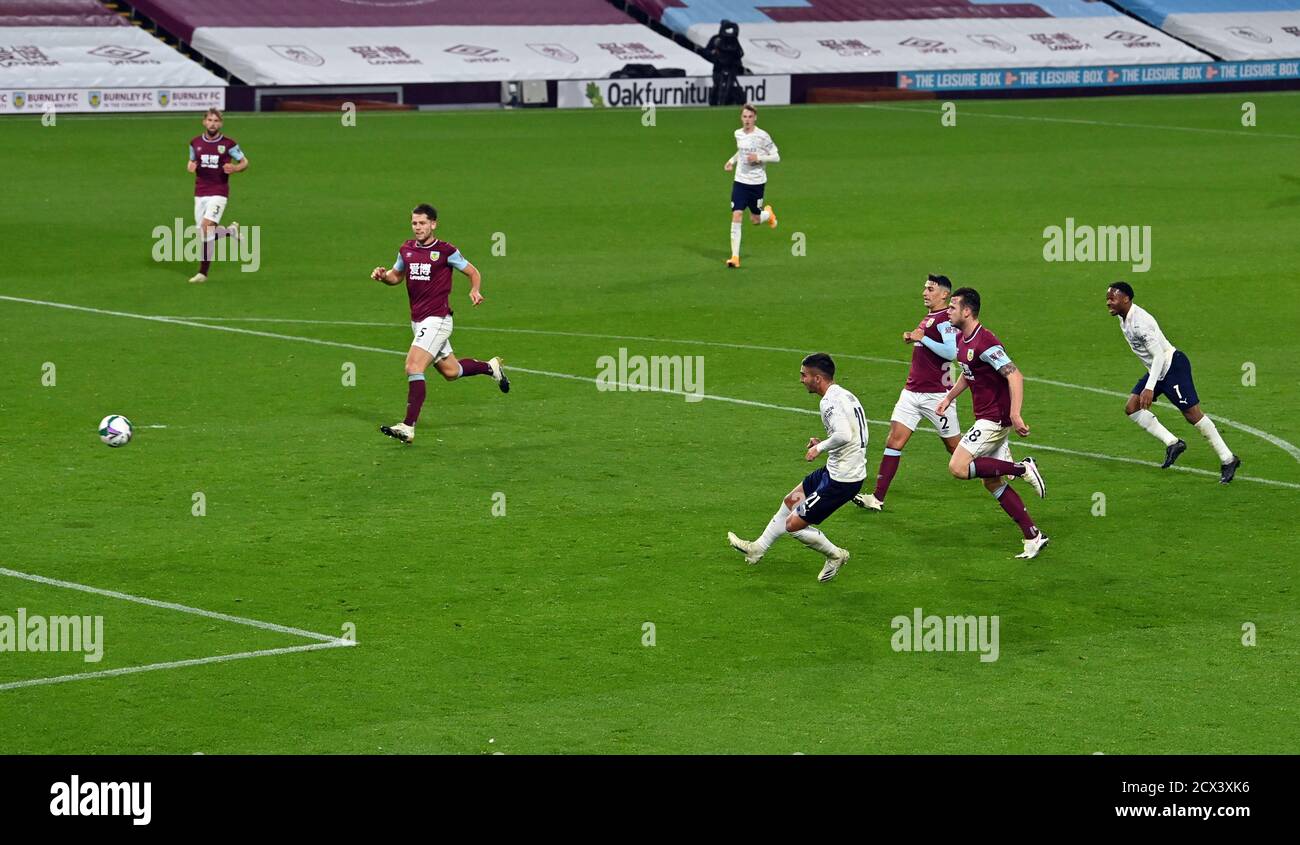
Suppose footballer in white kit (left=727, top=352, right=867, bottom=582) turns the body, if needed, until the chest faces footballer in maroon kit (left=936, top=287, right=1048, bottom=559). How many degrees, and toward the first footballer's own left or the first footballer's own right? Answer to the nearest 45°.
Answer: approximately 135° to the first footballer's own right

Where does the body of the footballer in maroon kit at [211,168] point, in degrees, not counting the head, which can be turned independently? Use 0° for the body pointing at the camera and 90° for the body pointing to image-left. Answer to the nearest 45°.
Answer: approximately 0°

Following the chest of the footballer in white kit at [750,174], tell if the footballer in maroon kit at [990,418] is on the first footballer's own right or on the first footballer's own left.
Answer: on the first footballer's own left

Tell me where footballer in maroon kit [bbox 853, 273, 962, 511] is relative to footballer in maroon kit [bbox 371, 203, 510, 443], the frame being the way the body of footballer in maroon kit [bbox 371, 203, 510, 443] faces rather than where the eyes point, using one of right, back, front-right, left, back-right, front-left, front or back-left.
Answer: left

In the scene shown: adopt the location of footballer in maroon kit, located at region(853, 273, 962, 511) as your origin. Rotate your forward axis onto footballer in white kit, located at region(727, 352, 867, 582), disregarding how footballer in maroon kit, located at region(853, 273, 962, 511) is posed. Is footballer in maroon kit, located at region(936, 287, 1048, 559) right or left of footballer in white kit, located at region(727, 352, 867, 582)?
left

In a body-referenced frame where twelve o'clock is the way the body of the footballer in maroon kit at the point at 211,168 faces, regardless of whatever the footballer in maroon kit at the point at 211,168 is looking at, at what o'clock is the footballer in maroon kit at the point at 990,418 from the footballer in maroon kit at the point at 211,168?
the footballer in maroon kit at the point at 990,418 is roughly at 11 o'clock from the footballer in maroon kit at the point at 211,168.

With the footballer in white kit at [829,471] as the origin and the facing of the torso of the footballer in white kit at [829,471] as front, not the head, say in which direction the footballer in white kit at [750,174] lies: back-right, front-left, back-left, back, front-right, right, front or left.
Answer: right

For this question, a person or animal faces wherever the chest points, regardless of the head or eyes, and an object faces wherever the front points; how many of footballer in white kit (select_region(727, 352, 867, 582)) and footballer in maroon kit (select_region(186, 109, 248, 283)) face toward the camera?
1

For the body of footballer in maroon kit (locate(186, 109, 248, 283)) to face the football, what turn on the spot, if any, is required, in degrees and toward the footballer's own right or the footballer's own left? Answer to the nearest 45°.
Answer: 0° — they already face it

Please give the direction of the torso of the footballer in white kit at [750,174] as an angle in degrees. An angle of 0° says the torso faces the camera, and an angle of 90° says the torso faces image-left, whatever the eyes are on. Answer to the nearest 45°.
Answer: approximately 45°
